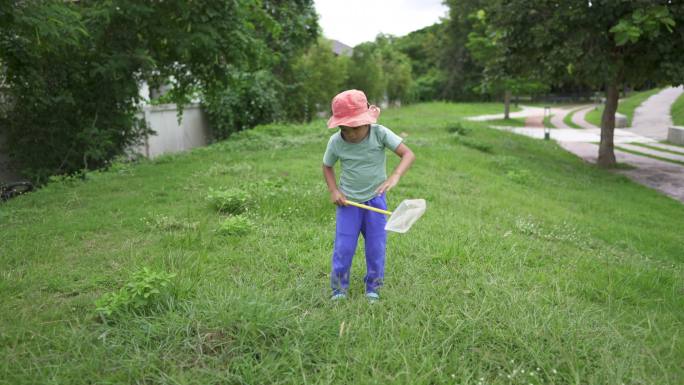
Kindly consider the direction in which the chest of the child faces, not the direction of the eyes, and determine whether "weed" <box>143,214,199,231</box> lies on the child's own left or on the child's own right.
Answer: on the child's own right

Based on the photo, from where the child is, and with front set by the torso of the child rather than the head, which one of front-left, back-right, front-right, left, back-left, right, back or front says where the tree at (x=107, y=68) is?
back-right

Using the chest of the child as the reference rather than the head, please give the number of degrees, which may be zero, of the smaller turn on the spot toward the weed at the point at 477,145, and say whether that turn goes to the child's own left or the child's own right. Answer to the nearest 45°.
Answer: approximately 180°

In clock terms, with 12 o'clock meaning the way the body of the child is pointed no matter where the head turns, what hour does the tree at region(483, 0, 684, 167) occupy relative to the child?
The tree is roughly at 7 o'clock from the child.

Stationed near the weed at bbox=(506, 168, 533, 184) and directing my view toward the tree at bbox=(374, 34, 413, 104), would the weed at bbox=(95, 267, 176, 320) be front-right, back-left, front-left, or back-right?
back-left

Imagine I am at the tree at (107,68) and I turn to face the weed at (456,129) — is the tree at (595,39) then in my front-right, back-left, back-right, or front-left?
front-right

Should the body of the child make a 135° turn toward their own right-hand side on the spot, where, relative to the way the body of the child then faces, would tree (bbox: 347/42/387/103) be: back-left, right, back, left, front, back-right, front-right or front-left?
front-right

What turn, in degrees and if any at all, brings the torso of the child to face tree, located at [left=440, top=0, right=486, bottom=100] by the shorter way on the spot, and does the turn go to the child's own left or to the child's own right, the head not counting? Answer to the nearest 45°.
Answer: approximately 180°

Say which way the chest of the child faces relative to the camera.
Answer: toward the camera

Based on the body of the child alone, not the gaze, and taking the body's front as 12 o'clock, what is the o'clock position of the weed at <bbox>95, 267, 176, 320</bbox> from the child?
The weed is roughly at 2 o'clock from the child.

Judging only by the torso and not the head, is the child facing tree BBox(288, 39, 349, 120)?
no

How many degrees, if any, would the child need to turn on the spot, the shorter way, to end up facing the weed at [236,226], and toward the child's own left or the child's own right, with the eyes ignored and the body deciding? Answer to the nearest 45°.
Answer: approximately 135° to the child's own right

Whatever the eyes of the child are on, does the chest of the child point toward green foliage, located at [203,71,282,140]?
no

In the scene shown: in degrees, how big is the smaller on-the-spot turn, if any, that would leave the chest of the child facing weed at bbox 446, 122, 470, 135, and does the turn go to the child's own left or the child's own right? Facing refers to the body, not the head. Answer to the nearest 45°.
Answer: approximately 180°
